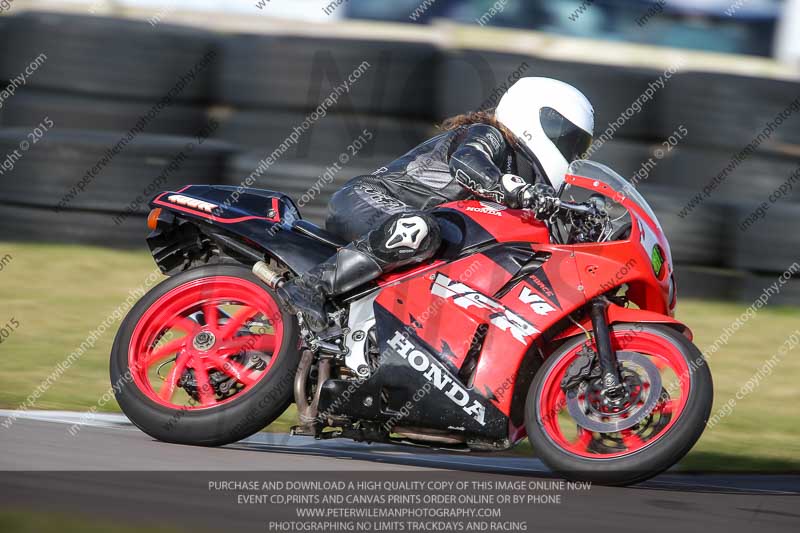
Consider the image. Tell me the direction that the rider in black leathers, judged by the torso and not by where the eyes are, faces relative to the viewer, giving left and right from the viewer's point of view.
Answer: facing to the right of the viewer

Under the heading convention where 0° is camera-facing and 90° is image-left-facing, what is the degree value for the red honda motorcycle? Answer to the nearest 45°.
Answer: approximately 270°
